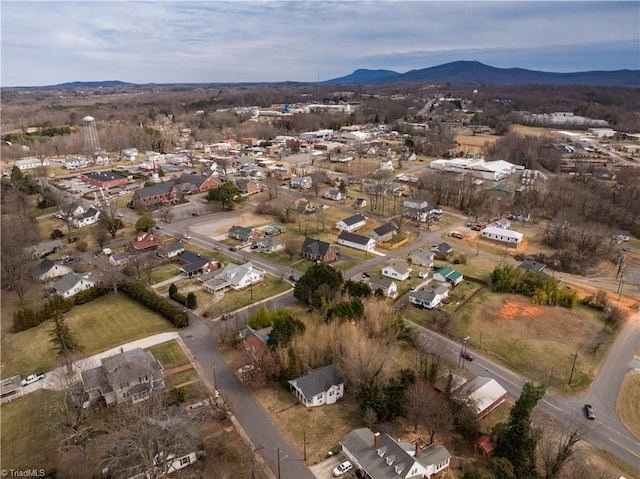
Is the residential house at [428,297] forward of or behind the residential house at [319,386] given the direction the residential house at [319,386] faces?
behind

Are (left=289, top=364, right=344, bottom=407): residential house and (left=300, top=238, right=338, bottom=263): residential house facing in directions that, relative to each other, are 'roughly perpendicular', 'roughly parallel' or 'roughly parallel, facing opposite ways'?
roughly parallel

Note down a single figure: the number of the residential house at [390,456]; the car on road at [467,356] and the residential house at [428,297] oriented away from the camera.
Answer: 0

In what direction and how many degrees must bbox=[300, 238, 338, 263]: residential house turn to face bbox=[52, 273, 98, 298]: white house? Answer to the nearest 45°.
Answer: approximately 45° to its right

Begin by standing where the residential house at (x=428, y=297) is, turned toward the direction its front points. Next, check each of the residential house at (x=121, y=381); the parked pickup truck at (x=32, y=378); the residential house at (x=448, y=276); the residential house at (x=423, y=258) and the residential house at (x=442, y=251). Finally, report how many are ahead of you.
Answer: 2

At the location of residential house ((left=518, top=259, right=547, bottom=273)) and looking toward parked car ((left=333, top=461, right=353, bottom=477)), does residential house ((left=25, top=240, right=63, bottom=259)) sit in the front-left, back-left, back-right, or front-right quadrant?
front-right

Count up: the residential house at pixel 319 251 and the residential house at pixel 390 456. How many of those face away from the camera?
0

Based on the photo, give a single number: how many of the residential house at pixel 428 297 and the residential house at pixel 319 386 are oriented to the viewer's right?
0

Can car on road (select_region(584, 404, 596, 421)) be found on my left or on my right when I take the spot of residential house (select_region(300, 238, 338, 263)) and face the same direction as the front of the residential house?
on my left

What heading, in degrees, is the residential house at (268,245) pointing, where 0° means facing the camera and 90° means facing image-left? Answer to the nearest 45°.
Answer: approximately 45°

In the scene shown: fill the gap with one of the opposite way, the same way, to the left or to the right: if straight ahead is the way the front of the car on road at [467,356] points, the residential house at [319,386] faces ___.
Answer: to the right

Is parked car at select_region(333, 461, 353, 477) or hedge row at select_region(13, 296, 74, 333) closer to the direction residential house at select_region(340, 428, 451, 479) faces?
the parked car

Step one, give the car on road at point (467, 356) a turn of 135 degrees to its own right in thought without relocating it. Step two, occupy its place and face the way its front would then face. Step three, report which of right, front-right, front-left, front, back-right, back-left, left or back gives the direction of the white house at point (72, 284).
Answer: back
